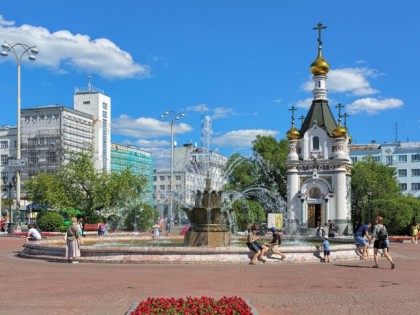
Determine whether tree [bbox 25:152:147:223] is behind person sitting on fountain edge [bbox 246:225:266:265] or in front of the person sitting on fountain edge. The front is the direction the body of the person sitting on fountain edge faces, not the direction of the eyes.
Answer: behind

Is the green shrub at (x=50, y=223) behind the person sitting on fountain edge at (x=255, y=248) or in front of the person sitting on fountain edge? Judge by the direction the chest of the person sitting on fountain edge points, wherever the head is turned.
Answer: behind

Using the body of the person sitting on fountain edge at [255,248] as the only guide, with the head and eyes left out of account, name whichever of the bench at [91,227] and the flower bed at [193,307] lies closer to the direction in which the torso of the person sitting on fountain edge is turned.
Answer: the flower bed

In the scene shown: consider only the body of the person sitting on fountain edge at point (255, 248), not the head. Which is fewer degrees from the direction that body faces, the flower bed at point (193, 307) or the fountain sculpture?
the flower bed

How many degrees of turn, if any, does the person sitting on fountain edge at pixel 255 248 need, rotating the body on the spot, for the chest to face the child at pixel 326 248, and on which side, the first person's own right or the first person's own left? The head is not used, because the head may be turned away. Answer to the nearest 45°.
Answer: approximately 90° to the first person's own left

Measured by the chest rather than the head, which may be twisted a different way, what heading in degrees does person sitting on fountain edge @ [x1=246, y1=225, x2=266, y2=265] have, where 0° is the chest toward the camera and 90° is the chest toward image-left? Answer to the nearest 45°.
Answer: approximately 315°

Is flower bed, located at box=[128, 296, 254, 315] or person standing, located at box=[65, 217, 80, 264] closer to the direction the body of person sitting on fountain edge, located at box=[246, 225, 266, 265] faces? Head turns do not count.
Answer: the flower bed

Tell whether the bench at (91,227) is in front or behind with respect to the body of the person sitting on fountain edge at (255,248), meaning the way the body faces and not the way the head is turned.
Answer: behind

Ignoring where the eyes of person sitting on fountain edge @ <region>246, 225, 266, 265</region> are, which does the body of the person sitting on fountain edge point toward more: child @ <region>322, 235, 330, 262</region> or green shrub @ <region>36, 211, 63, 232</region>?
the child

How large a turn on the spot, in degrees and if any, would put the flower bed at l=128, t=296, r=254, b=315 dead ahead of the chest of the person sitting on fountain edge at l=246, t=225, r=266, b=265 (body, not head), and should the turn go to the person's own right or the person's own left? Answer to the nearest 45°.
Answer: approximately 45° to the person's own right

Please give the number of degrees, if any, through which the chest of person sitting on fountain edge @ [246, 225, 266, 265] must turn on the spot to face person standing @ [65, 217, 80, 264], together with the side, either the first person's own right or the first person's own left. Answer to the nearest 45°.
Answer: approximately 135° to the first person's own right
